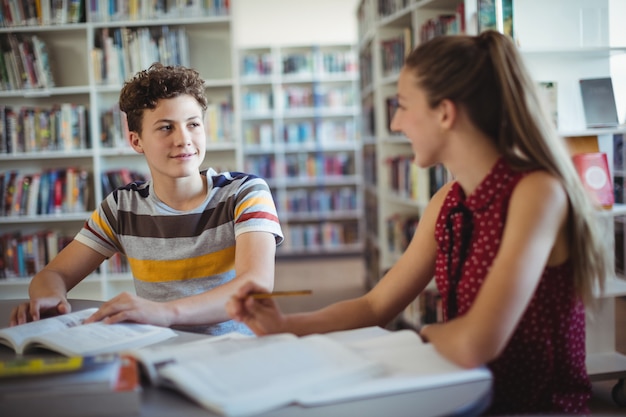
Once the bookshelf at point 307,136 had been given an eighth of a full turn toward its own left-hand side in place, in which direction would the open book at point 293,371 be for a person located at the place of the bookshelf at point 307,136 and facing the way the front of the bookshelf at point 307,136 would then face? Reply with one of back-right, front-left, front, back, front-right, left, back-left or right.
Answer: front-right

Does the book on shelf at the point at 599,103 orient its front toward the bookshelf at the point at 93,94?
no

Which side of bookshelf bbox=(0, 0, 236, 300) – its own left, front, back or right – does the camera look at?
front

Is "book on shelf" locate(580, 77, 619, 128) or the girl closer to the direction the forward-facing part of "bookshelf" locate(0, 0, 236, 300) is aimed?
the girl

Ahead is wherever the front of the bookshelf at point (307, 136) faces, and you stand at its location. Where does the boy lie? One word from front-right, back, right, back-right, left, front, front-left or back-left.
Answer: front

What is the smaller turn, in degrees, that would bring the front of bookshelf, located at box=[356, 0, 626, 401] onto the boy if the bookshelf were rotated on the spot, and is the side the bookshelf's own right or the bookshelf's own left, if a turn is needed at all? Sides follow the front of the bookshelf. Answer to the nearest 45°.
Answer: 0° — it already faces them

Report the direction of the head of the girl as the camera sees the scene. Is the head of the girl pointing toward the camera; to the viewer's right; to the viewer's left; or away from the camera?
to the viewer's left

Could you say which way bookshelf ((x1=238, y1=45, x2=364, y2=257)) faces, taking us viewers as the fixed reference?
facing the viewer
